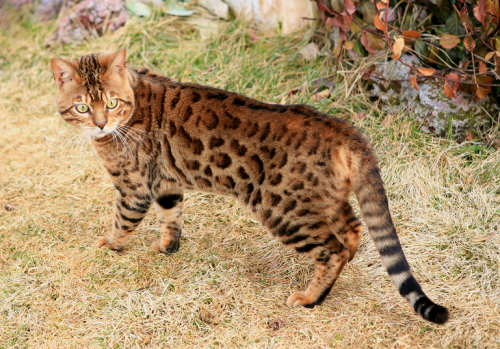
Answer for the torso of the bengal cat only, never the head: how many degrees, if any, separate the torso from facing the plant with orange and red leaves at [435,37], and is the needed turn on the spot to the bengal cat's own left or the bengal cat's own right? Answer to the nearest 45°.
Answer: approximately 90° to the bengal cat's own right

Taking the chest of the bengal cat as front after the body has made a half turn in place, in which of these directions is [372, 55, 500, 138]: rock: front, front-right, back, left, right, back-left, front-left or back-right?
left

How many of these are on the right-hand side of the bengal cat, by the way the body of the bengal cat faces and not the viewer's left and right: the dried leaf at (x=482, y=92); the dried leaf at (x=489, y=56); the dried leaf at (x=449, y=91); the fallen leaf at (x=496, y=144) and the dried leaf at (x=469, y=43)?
5

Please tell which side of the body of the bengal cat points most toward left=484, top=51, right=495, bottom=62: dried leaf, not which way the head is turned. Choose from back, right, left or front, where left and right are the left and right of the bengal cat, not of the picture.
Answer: right

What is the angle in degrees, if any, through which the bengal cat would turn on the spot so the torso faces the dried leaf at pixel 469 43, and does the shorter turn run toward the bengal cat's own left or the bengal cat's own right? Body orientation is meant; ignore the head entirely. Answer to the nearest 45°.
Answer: approximately 90° to the bengal cat's own right

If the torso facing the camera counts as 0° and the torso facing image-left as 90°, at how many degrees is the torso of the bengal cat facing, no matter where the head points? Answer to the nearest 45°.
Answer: approximately 135°

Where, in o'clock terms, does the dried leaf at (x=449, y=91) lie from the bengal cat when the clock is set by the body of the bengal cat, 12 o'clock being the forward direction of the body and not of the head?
The dried leaf is roughly at 3 o'clock from the bengal cat.

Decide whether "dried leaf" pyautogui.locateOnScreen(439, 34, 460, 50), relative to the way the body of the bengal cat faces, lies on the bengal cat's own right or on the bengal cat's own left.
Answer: on the bengal cat's own right

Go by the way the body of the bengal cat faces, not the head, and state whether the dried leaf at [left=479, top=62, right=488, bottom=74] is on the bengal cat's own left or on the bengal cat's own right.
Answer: on the bengal cat's own right

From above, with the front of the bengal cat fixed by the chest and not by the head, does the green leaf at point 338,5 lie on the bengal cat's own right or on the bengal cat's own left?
on the bengal cat's own right

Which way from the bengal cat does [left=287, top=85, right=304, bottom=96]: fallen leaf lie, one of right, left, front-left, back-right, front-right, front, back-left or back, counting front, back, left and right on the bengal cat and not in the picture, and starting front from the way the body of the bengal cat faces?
front-right

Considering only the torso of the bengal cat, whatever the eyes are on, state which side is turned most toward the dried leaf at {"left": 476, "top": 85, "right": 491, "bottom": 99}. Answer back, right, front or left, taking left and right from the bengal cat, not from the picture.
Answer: right

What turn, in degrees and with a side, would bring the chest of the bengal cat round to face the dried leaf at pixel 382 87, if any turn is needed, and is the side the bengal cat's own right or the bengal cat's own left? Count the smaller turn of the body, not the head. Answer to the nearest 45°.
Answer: approximately 90° to the bengal cat's own right

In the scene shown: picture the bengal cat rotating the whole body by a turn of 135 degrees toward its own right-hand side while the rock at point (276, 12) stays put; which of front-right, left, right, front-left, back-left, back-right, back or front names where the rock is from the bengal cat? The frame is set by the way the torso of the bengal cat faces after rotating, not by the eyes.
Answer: left

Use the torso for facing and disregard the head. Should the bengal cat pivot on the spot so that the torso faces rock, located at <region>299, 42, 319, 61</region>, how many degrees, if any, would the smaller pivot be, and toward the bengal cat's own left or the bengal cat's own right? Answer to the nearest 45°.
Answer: approximately 45° to the bengal cat's own right
